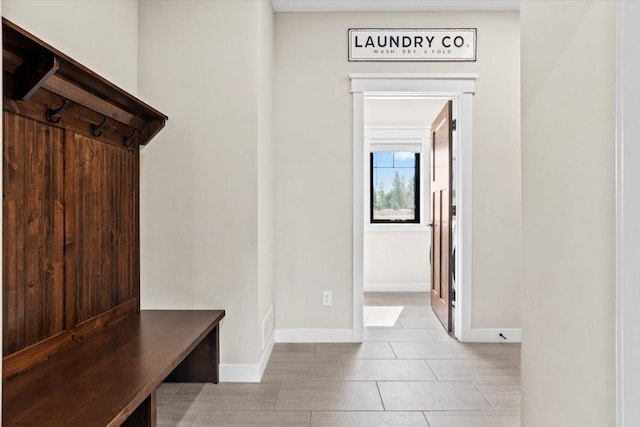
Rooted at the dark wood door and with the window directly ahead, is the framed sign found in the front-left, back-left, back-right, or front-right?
back-left

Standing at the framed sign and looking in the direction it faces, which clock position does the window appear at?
The window is roughly at 6 o'clock from the framed sign.

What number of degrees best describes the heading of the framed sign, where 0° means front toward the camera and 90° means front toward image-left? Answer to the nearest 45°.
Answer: approximately 0°
